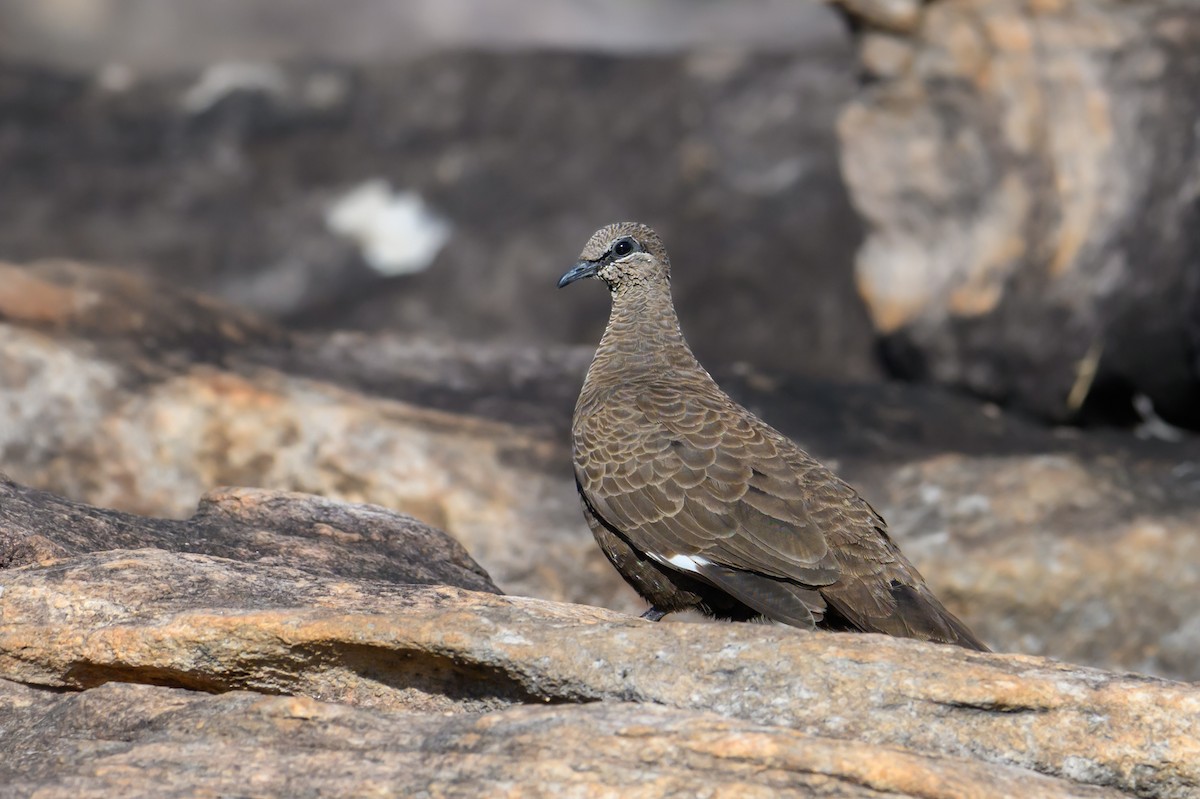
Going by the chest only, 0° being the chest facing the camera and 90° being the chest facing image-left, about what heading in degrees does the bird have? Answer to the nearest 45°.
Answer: approximately 90°

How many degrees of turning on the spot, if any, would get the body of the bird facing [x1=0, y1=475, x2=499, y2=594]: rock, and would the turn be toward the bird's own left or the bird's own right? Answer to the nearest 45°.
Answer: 0° — it already faces it

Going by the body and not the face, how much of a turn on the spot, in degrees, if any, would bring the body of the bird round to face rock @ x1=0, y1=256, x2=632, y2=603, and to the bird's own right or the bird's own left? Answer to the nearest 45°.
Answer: approximately 45° to the bird's own right

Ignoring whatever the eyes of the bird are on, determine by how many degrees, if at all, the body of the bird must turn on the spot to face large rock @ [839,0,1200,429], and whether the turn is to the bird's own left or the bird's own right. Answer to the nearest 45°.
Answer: approximately 90° to the bird's own right
